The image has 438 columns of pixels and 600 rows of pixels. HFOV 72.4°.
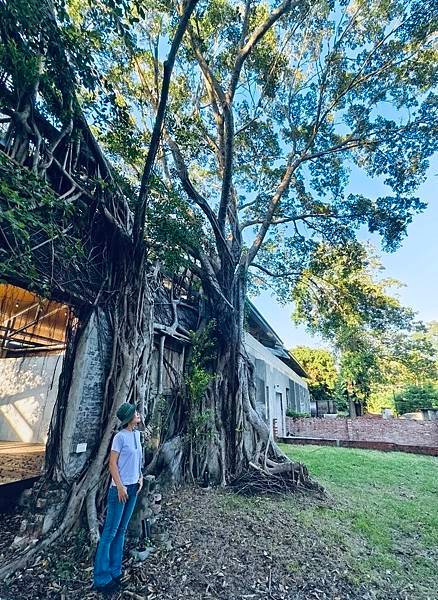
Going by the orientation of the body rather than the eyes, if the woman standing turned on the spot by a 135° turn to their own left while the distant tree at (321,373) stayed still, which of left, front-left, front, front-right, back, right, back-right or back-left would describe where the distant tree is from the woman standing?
front-right

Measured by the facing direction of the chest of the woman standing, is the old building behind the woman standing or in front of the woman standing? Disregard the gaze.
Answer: behind

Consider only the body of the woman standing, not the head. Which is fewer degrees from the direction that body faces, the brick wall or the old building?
the brick wall

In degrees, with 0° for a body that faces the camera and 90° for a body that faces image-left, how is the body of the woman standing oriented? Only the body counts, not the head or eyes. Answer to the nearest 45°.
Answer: approximately 315°

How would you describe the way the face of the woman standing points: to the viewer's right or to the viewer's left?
to the viewer's right

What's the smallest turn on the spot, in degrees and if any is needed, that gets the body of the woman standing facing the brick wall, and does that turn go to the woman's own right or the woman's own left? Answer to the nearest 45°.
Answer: approximately 90° to the woman's own left

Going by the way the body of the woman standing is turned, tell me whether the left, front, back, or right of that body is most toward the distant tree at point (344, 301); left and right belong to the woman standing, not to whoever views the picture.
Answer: left
